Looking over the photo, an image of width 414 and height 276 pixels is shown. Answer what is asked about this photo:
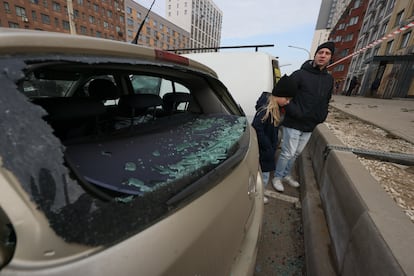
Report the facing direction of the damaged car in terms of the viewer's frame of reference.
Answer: facing away from the viewer and to the left of the viewer

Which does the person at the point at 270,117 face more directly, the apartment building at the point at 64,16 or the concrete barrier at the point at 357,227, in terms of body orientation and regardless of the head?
the concrete barrier

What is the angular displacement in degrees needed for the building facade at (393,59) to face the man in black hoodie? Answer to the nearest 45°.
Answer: approximately 45° to its left

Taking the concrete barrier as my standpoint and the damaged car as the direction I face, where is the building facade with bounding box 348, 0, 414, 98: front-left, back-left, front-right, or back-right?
back-right

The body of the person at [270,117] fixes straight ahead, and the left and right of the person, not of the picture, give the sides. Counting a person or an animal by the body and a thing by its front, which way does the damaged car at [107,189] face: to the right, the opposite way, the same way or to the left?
the opposite way

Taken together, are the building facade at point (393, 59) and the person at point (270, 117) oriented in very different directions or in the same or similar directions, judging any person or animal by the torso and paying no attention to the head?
very different directions

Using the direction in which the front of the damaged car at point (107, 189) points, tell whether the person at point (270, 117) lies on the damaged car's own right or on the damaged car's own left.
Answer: on the damaged car's own right
